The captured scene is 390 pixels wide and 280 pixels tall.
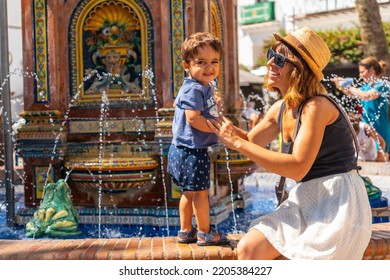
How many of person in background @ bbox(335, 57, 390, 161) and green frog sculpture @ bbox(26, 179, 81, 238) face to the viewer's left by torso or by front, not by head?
1

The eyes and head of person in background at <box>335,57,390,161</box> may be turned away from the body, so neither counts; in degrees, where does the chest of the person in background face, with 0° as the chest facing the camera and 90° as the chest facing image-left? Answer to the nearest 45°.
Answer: approximately 90°

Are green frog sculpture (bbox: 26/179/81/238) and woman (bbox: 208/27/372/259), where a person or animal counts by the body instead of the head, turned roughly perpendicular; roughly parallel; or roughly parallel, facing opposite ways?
roughly perpendicular

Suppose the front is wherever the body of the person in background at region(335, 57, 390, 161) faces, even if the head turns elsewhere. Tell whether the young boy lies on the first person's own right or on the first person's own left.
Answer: on the first person's own left

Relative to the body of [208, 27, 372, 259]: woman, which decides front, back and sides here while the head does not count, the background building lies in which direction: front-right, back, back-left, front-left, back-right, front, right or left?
right

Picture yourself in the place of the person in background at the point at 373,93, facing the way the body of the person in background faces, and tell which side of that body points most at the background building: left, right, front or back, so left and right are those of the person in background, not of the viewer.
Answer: right

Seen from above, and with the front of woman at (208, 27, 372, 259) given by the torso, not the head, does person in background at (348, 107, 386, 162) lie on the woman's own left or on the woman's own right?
on the woman's own right

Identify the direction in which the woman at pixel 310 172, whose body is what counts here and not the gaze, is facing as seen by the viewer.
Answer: to the viewer's left

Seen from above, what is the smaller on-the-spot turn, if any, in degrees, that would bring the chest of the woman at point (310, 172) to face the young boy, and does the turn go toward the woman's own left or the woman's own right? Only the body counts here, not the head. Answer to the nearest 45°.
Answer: approximately 45° to the woman's own right

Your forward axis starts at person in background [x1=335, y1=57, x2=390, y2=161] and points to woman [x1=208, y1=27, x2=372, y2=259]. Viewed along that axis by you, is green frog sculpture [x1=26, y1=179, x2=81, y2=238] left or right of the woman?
right

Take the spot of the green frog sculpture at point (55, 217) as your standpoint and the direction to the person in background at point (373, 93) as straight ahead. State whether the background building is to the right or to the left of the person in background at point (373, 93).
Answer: left

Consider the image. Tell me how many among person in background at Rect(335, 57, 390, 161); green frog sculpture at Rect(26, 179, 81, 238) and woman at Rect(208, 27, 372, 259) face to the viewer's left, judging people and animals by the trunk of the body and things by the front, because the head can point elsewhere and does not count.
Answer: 2
